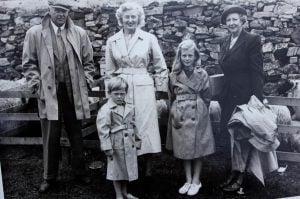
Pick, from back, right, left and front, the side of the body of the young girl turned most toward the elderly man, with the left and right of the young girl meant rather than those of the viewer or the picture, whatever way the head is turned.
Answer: right

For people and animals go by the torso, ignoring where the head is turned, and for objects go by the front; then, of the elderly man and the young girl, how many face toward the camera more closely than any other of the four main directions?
2

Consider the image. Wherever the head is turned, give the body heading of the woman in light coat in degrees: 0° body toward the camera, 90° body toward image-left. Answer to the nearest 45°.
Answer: approximately 0°
